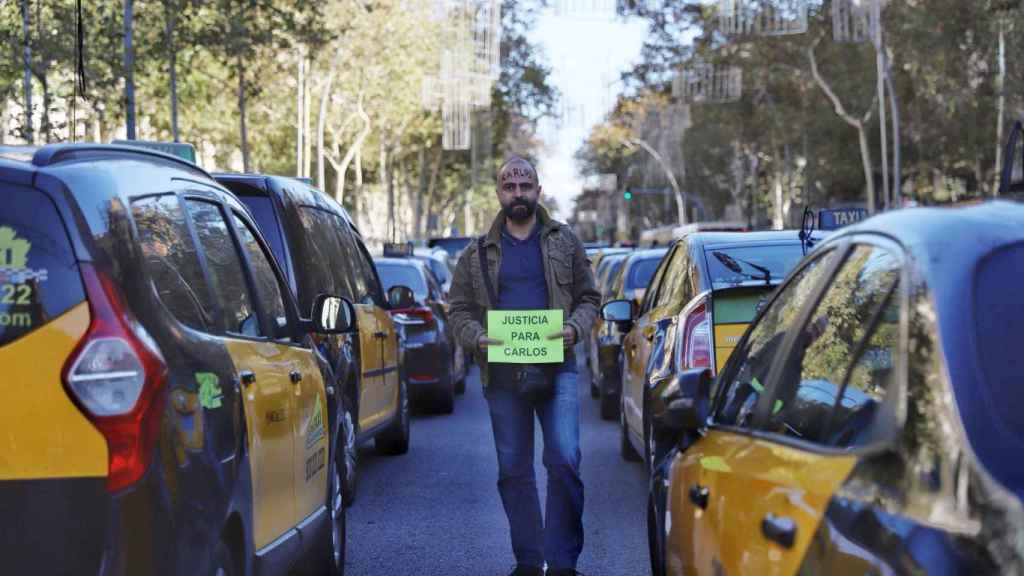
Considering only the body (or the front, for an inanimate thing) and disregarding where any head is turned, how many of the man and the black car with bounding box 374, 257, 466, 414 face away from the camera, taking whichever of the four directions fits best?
1

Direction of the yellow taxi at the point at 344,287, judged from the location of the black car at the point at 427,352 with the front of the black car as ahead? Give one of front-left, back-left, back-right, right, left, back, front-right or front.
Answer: back

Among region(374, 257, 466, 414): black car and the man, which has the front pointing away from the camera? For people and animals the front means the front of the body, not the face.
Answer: the black car

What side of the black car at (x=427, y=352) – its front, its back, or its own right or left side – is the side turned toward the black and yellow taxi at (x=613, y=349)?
right

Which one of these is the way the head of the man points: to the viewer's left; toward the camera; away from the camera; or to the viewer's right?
toward the camera

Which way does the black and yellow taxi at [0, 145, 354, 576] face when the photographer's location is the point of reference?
facing away from the viewer and to the right of the viewer

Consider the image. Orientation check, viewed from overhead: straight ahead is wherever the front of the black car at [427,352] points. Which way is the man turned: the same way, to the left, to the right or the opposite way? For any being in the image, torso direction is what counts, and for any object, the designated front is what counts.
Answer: the opposite way

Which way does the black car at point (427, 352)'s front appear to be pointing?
away from the camera

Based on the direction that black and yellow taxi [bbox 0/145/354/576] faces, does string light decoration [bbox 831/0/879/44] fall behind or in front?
in front

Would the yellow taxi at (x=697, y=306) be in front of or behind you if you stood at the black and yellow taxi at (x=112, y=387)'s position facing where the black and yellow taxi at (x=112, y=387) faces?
in front

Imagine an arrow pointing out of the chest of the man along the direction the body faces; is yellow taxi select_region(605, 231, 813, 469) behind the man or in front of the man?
behind

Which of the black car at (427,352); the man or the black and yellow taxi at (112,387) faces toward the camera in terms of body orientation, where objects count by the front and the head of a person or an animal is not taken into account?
the man

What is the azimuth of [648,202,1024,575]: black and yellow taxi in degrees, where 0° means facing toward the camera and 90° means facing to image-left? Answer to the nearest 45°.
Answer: approximately 135°

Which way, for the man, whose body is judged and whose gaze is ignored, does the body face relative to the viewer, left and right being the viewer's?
facing the viewer

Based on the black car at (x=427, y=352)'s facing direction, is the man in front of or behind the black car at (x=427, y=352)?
behind
